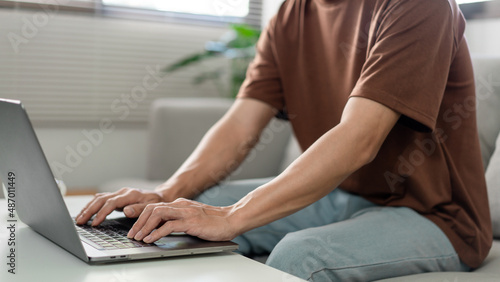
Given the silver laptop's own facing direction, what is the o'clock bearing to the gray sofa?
The gray sofa is roughly at 11 o'clock from the silver laptop.

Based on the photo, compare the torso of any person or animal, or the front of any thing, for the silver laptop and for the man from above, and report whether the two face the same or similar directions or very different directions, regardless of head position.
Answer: very different directions

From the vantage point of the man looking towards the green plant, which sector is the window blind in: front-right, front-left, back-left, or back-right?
front-left

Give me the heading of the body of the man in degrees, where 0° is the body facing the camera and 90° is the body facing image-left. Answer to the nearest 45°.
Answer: approximately 45°

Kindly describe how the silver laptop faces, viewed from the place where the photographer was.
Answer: facing away from the viewer and to the right of the viewer
